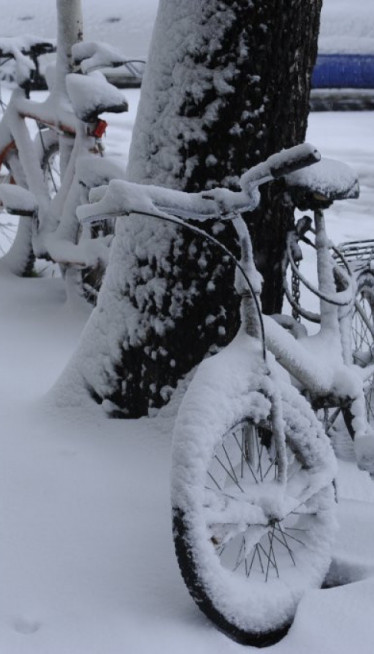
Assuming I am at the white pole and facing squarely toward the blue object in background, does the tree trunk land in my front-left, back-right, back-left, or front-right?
back-right

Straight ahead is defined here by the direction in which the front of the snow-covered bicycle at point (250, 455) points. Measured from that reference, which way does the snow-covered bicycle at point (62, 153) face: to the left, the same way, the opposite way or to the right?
to the right

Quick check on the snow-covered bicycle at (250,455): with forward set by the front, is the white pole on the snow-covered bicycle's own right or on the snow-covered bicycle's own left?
on the snow-covered bicycle's own right

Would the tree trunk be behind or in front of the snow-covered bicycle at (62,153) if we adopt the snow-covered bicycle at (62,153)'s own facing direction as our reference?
behind

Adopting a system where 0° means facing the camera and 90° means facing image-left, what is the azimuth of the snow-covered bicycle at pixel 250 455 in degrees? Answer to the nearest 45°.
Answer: approximately 45°

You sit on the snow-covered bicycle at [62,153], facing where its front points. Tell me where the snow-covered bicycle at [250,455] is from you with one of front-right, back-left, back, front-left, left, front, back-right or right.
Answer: back-left

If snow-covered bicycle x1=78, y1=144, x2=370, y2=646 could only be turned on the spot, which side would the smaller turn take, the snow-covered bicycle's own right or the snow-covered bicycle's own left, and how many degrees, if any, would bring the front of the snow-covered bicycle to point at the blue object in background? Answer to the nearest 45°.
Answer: approximately 135° to the snow-covered bicycle's own right

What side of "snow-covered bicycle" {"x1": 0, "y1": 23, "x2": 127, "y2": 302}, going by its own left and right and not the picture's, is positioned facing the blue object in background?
right
